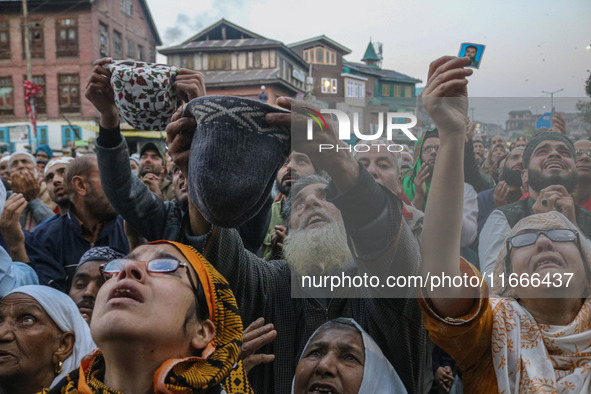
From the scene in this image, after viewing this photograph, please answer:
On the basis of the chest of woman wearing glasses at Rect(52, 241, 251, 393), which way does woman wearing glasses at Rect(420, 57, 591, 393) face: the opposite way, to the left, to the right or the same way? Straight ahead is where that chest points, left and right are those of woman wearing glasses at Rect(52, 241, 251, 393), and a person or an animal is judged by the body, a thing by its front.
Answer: the same way

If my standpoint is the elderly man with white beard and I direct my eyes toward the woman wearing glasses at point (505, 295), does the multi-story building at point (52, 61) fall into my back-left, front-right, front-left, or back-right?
back-left

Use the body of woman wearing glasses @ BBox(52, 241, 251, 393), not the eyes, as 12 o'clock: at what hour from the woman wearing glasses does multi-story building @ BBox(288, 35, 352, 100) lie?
The multi-story building is roughly at 6 o'clock from the woman wearing glasses.

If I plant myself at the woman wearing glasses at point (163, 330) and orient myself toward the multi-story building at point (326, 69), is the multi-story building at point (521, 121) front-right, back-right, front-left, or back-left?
front-right

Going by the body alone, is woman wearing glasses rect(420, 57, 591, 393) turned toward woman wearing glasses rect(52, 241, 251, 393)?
no

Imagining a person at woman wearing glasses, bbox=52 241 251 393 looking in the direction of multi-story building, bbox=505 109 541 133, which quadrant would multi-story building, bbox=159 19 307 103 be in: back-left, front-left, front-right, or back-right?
front-left

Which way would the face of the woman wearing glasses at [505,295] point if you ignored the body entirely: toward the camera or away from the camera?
toward the camera

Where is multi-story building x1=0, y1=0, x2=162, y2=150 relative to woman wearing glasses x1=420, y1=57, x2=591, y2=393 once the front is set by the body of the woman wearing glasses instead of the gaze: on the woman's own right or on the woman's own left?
on the woman's own right

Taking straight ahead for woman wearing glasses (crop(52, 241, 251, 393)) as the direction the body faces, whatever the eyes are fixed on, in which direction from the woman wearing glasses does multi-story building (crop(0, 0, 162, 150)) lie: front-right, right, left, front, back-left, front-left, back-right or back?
back-right

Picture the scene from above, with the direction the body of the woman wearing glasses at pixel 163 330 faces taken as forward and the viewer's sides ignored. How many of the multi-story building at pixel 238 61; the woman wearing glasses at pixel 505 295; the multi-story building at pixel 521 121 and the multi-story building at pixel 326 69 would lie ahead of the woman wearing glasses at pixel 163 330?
0

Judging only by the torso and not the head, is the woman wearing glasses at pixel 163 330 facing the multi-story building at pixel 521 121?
no

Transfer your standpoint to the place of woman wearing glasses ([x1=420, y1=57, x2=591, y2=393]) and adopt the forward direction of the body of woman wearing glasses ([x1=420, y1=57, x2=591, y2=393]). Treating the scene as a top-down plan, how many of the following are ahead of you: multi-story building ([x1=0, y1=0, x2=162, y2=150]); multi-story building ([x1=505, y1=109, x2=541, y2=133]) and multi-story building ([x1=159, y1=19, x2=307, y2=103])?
0

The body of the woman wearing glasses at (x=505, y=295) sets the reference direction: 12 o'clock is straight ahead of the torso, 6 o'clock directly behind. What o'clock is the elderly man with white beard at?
The elderly man with white beard is roughly at 3 o'clock from the woman wearing glasses.

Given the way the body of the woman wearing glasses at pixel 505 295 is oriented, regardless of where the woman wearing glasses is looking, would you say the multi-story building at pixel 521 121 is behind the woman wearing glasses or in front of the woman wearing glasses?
behind

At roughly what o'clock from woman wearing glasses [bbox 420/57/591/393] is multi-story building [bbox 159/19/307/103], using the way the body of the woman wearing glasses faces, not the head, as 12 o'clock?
The multi-story building is roughly at 5 o'clock from the woman wearing glasses.

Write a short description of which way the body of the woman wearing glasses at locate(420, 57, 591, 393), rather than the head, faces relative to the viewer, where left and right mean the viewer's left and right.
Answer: facing the viewer

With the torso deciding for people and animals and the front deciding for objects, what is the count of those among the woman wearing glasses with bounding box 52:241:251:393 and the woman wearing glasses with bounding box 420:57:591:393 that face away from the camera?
0
